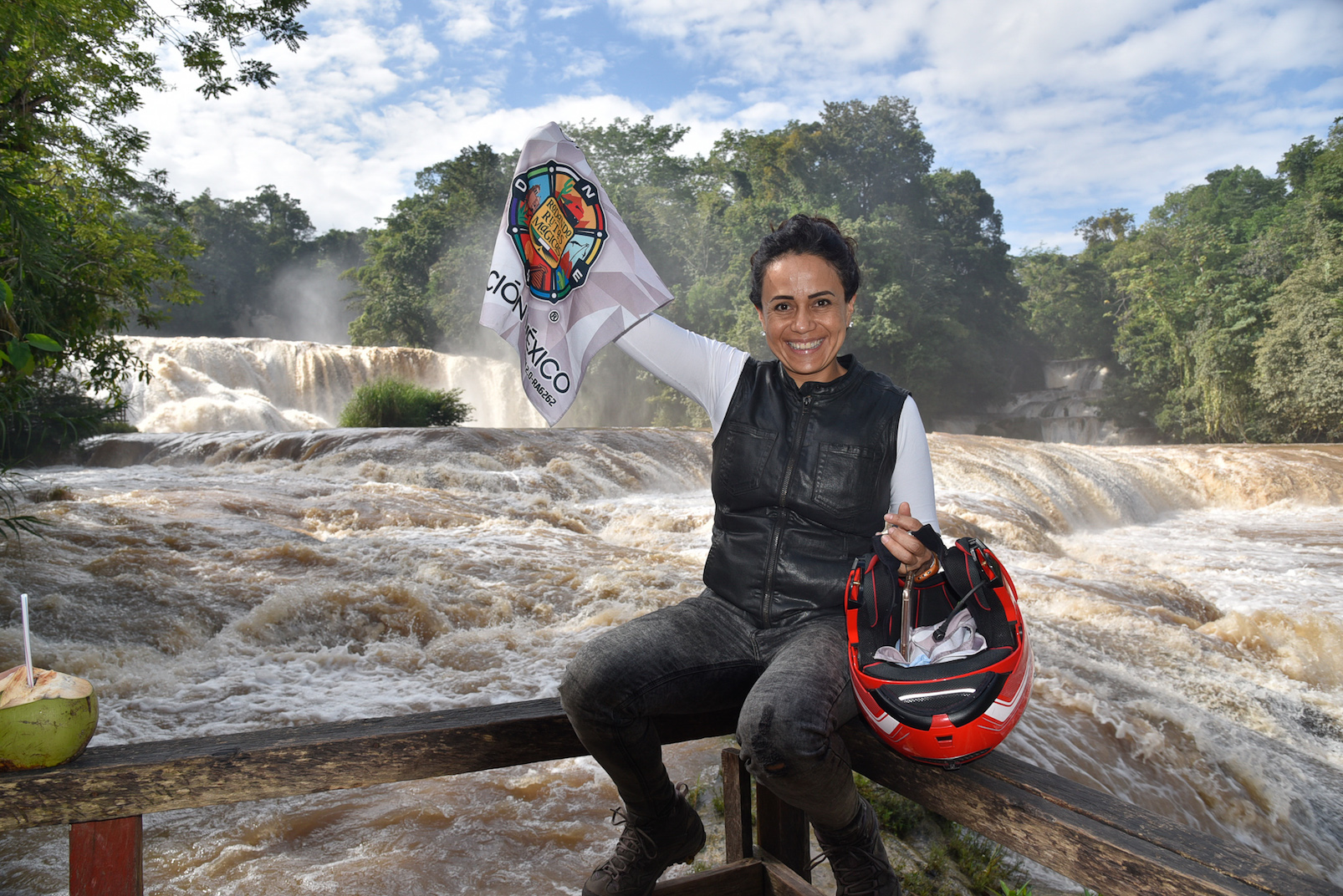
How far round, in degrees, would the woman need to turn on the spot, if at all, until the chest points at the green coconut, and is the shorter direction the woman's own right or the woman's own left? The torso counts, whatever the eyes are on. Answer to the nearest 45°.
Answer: approximately 90° to the woman's own right

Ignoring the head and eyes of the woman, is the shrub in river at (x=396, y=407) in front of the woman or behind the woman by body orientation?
behind

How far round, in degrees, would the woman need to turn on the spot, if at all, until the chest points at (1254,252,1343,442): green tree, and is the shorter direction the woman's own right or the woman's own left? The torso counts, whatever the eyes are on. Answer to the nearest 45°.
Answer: approximately 135° to the woman's own left

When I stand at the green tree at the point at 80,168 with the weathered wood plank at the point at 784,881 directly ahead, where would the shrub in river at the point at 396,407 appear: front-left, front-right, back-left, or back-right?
back-left

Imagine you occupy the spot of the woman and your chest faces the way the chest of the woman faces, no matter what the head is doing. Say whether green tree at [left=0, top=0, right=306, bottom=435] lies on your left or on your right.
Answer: on your right

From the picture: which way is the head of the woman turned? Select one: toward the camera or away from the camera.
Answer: toward the camera

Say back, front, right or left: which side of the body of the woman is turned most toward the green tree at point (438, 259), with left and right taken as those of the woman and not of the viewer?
back

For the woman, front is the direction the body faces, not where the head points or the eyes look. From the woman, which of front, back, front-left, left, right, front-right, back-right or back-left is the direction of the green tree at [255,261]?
back-right

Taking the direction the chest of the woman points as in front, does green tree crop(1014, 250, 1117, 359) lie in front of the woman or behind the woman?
behind

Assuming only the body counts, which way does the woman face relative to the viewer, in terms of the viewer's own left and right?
facing the viewer
